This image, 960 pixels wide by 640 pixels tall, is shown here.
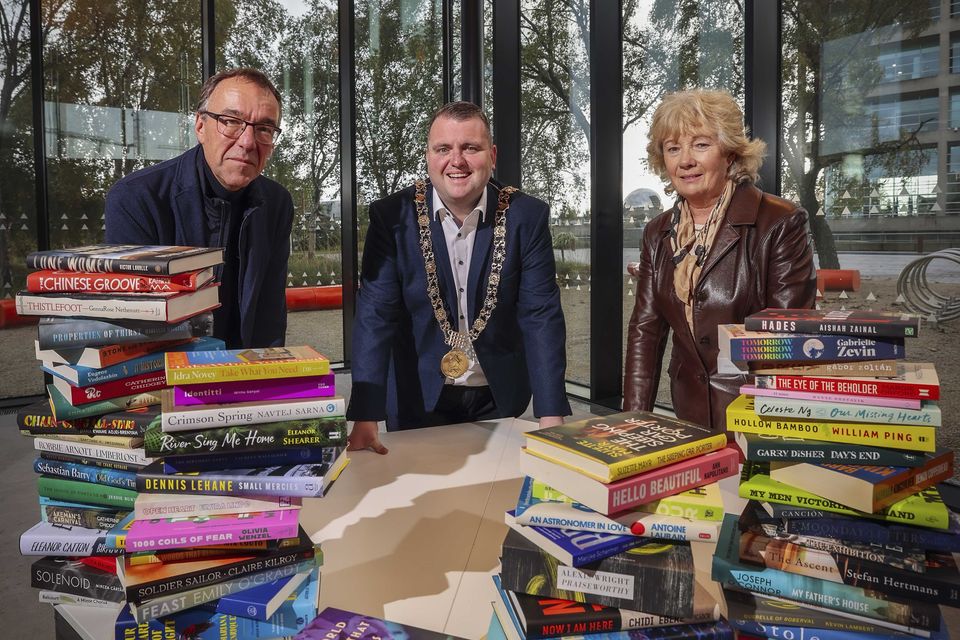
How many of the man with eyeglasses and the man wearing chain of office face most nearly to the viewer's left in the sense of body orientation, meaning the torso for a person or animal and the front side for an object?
0

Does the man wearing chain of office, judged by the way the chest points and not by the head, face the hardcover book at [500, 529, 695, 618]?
yes

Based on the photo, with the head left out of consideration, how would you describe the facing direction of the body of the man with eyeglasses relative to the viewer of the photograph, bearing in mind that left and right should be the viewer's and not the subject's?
facing the viewer and to the right of the viewer

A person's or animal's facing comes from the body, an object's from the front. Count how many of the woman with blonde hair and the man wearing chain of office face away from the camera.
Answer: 0

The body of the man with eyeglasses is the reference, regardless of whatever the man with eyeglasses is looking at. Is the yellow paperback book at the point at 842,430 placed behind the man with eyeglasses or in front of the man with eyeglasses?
in front

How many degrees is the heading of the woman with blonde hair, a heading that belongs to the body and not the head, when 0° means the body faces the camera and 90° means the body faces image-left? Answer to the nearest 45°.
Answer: approximately 45°

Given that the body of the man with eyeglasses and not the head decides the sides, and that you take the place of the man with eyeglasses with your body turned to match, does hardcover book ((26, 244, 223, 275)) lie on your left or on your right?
on your right

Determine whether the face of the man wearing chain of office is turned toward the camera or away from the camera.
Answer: toward the camera

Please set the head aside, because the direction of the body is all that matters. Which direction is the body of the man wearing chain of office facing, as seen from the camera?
toward the camera
